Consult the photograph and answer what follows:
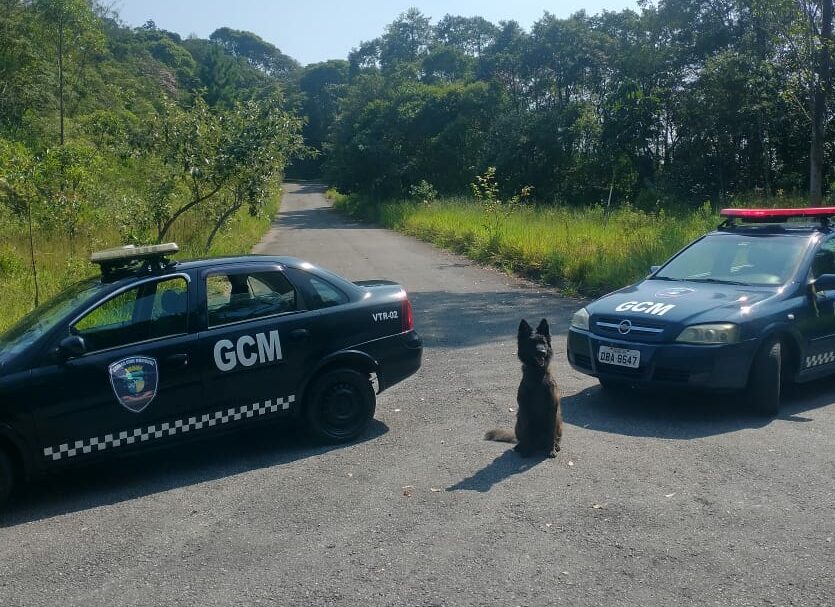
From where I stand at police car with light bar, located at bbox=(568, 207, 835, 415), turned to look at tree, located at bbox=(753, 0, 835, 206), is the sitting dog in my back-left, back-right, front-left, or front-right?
back-left

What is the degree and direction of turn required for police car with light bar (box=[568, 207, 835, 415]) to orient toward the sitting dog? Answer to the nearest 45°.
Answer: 0° — it already faces it

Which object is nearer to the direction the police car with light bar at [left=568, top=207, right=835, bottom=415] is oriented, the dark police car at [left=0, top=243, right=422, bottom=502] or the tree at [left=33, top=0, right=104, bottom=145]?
the dark police car

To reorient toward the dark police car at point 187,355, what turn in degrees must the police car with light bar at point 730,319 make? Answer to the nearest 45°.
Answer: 0° — it already faces it

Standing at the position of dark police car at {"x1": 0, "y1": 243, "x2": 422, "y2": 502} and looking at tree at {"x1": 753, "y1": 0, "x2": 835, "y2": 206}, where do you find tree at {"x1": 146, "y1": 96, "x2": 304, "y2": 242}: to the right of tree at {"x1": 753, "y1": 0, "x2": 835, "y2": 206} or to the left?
left

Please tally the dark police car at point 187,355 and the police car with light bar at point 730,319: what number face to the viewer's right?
0

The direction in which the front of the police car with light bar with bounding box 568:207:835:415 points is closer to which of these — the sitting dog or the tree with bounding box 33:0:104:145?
the sitting dog

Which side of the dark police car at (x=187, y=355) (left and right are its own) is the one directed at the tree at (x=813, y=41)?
back

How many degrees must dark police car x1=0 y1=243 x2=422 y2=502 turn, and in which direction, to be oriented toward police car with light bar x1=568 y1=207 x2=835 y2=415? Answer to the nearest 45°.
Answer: approximately 135° to its left

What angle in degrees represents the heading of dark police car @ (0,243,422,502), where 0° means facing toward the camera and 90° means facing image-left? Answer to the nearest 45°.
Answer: approximately 45°

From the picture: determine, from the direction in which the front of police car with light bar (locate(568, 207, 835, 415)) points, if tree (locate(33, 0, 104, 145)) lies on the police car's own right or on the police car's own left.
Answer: on the police car's own right

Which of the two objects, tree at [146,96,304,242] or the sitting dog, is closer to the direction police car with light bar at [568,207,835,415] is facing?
the sitting dog

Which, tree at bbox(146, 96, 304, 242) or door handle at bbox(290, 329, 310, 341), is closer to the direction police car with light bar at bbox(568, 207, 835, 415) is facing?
the door handle

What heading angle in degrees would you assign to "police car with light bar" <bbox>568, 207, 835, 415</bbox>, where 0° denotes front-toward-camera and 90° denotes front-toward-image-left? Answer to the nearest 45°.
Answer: approximately 45°
